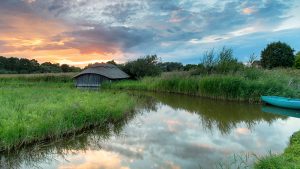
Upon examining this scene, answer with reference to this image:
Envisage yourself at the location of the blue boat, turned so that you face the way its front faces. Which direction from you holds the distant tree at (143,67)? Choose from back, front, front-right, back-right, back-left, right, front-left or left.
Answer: front-right

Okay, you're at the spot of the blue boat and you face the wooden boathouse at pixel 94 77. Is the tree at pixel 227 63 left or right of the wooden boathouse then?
right

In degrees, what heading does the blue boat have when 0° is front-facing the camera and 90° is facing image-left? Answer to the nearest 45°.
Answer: approximately 90°

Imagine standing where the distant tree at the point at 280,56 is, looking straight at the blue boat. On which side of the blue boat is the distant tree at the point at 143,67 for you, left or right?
right

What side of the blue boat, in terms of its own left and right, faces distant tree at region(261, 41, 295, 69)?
right

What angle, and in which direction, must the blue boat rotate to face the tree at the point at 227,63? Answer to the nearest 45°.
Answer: approximately 45° to its right

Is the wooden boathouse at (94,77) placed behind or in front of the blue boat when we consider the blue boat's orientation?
in front

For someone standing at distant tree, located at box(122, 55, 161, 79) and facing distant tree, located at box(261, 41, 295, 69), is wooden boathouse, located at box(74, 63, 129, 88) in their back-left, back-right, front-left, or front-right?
back-right
